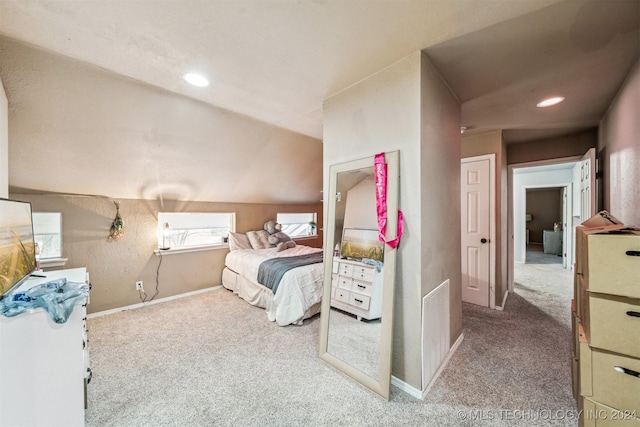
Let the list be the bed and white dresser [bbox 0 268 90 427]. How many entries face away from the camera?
0

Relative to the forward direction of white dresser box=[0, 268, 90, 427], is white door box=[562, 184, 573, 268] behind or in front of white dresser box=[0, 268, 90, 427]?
in front

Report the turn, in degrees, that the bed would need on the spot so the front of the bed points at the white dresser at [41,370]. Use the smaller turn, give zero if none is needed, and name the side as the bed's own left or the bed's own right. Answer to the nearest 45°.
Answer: approximately 90° to the bed's own right

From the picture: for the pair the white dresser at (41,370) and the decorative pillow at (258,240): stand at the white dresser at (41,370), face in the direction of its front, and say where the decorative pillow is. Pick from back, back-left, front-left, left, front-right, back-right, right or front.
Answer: front-left

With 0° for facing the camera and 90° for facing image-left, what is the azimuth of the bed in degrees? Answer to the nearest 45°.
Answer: approximately 315°

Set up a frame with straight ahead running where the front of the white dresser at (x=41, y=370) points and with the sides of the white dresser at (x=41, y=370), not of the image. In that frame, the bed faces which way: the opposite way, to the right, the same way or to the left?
to the right

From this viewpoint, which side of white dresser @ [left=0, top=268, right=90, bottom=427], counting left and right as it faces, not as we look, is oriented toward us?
right
